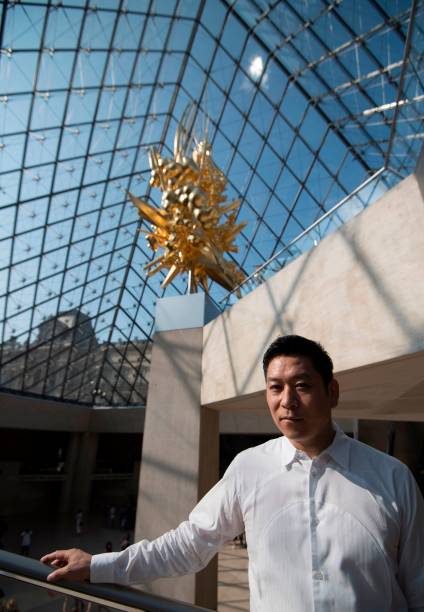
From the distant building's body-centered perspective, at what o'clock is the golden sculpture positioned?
The golden sculpture is roughly at 12 o'clock from the distant building.

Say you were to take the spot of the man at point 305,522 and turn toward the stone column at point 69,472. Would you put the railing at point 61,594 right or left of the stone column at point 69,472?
left

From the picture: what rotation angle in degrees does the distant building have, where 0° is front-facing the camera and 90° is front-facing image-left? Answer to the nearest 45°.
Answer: approximately 0°

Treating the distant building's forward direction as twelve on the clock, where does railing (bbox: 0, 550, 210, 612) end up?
The railing is roughly at 12 o'clock from the distant building.

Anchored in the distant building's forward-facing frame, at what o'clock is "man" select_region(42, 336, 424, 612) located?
The man is roughly at 12 o'clock from the distant building.
